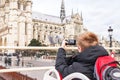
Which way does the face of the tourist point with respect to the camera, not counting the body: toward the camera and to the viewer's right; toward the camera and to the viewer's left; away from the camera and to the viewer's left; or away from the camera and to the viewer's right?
away from the camera and to the viewer's left

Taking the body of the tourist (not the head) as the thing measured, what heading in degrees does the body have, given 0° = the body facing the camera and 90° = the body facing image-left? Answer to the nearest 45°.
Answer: approximately 135°
